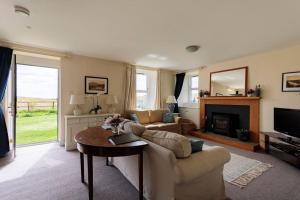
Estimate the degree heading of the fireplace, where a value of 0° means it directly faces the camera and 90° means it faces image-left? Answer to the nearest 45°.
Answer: approximately 45°

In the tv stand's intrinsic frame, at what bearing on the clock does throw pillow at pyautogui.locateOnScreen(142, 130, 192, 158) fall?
The throw pillow is roughly at 11 o'clock from the tv stand.

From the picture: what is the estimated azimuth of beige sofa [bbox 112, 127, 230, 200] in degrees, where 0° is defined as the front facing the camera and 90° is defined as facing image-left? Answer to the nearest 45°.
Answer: approximately 225°

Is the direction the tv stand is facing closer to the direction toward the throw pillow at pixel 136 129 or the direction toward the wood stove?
the throw pillow

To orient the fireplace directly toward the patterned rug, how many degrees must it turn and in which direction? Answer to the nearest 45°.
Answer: approximately 45° to its left

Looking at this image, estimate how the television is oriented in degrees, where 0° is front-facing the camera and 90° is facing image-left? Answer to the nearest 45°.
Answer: approximately 45°

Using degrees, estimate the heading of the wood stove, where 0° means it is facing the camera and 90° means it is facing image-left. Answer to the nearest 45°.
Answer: approximately 45°
